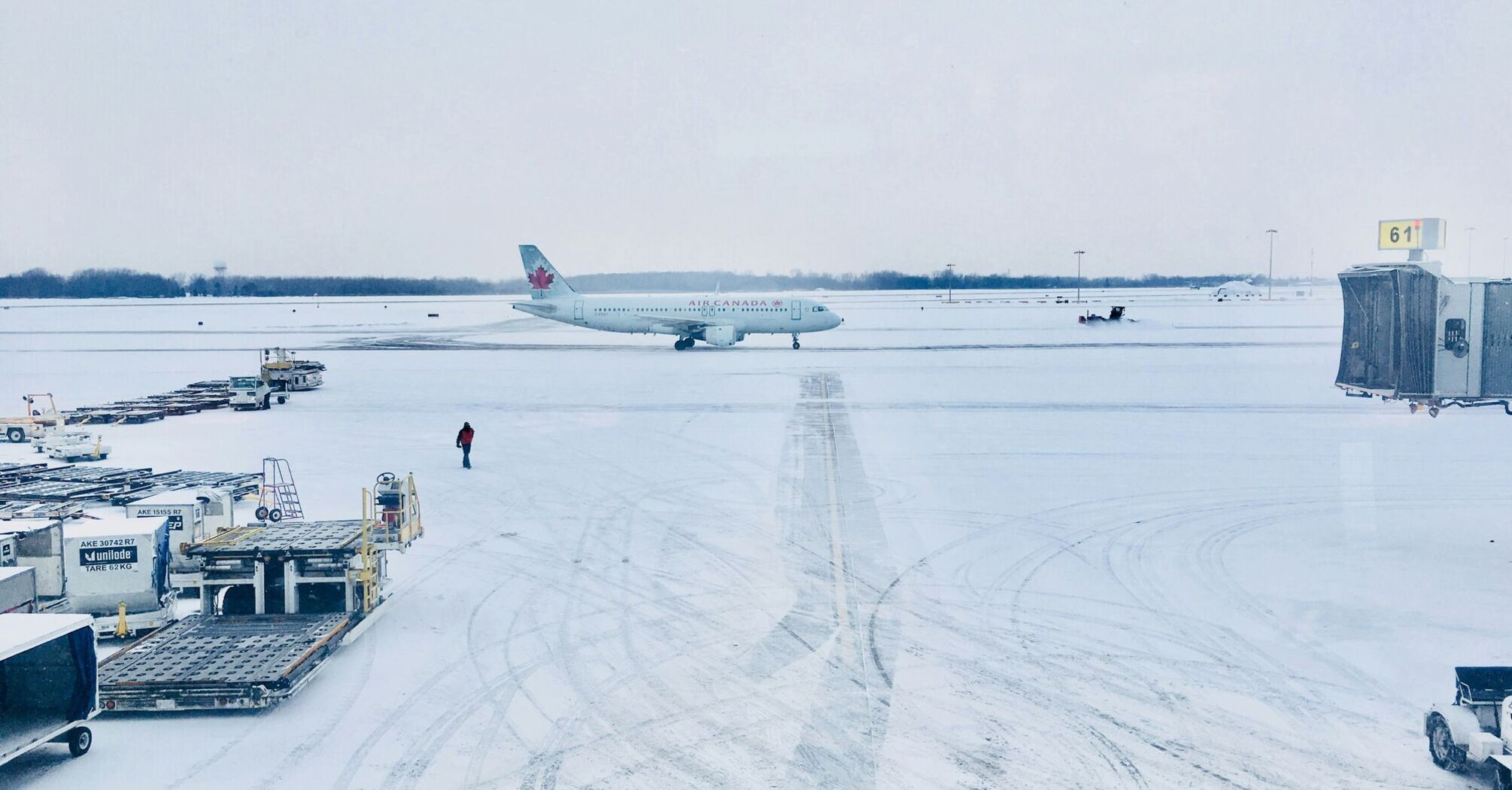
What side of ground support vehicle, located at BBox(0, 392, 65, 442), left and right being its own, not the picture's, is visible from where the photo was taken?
right

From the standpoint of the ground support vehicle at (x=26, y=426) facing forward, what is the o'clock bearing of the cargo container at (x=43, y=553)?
The cargo container is roughly at 3 o'clock from the ground support vehicle.

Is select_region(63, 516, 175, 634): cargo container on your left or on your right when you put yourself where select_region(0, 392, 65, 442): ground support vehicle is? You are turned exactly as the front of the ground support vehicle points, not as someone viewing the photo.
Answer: on your right
